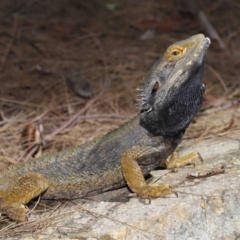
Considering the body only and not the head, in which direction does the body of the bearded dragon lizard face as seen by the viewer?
to the viewer's right

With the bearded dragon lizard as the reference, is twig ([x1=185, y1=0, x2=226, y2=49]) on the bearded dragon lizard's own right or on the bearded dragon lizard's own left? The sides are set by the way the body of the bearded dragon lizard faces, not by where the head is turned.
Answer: on the bearded dragon lizard's own left
